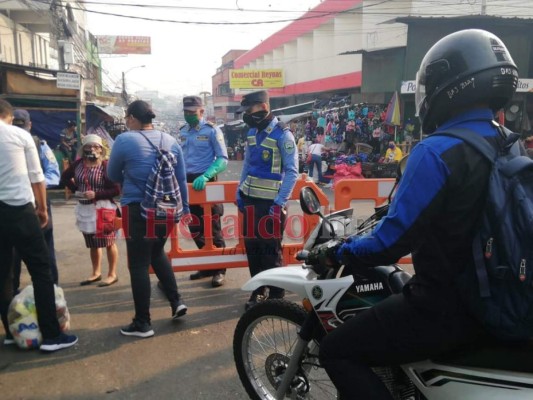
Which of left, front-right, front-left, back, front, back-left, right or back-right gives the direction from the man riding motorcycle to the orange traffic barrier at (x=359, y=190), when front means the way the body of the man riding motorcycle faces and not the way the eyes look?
right

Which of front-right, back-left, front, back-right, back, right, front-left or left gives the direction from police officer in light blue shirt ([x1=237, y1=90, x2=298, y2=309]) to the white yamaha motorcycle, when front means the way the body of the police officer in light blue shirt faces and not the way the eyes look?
front-left

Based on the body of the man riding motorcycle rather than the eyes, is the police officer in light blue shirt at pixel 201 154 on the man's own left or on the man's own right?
on the man's own right

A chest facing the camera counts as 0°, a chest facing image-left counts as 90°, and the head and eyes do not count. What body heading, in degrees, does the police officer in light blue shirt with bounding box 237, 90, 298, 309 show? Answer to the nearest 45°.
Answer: approximately 45°

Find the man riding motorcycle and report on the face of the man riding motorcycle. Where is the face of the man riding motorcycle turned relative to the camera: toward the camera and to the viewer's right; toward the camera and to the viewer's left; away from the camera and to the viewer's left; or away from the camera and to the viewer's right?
away from the camera and to the viewer's left

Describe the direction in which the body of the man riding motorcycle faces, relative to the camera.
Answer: to the viewer's left
